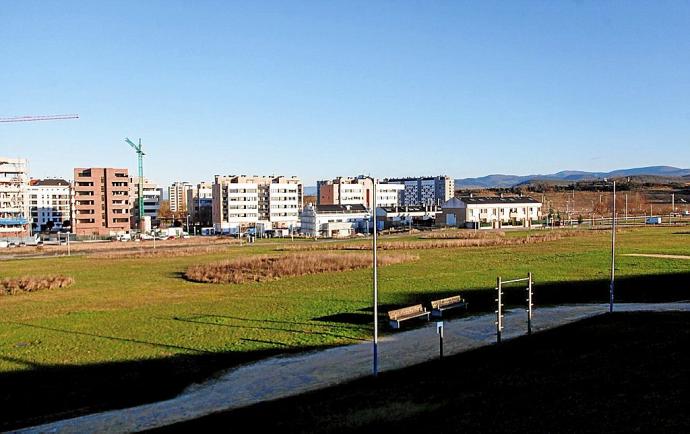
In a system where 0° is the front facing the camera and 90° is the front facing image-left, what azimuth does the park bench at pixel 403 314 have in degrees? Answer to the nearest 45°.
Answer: approximately 315°

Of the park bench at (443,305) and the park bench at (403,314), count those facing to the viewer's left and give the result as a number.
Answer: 0

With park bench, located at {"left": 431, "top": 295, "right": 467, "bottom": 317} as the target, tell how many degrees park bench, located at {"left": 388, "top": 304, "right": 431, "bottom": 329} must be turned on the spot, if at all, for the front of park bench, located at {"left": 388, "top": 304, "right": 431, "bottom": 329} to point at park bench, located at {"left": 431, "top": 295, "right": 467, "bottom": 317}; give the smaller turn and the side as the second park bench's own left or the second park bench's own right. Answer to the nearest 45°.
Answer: approximately 90° to the second park bench's own left

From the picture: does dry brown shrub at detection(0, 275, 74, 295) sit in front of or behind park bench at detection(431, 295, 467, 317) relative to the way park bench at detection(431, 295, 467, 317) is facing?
behind

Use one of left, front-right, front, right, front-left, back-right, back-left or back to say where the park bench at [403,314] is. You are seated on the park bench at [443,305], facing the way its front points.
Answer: right

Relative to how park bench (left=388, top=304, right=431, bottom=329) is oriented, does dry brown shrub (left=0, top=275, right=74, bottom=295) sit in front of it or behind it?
behind

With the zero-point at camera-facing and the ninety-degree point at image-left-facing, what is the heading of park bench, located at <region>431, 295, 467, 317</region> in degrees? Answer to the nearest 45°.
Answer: approximately 315°
